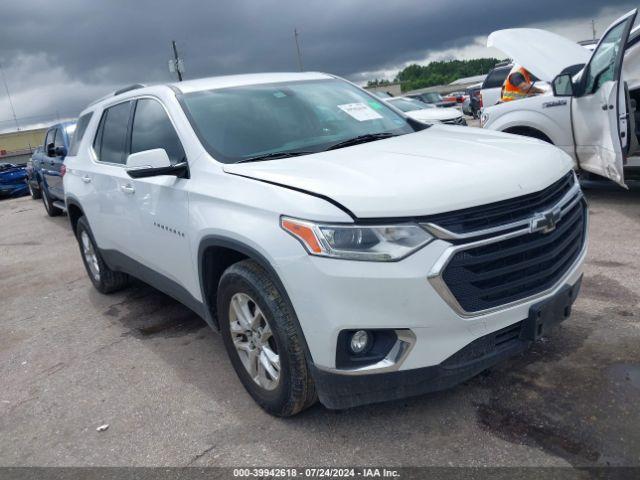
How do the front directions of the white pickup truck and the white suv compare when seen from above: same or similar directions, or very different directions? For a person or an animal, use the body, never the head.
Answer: very different directions

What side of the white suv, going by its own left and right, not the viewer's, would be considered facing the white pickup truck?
left

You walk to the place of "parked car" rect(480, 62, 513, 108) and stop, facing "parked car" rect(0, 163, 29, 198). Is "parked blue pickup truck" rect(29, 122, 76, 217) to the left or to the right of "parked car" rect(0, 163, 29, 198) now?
left

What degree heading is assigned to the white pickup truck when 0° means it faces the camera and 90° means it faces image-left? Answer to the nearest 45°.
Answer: approximately 90°

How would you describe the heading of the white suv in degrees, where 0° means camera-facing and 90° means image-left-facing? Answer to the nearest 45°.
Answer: approximately 315°

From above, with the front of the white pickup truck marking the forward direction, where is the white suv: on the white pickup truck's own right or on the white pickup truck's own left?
on the white pickup truck's own left

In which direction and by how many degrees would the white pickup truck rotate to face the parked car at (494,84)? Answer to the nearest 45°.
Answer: approximately 90° to its right

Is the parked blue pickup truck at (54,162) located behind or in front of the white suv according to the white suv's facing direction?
behind

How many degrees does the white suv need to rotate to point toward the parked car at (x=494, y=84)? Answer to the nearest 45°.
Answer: approximately 135° to its left

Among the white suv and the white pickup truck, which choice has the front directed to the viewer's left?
the white pickup truck

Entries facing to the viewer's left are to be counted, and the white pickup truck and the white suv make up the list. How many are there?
1
